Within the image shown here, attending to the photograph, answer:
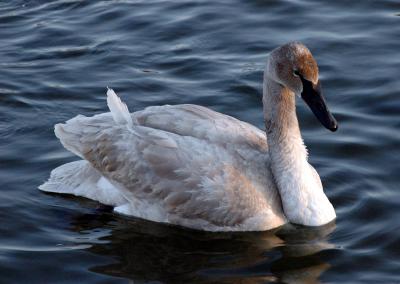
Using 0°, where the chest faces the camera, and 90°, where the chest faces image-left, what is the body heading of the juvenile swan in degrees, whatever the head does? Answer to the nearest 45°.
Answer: approximately 315°
